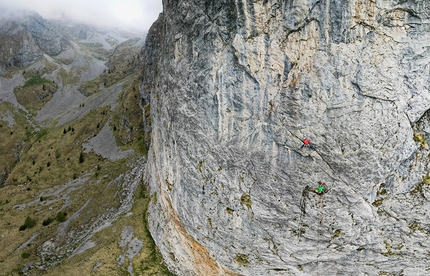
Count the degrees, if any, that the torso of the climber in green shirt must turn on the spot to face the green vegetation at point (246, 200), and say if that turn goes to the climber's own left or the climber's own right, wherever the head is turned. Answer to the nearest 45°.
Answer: approximately 90° to the climber's own left

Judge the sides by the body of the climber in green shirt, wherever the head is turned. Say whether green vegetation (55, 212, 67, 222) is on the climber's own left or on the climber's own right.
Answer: on the climber's own left

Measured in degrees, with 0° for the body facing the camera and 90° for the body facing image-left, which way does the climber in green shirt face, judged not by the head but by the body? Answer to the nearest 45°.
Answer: approximately 180°
